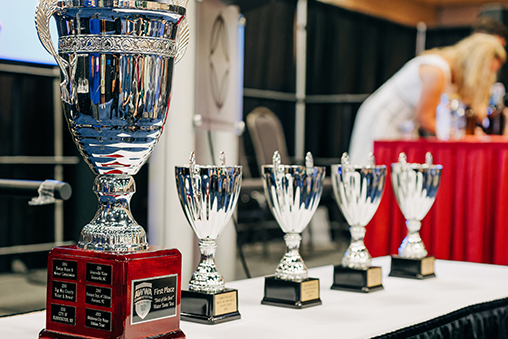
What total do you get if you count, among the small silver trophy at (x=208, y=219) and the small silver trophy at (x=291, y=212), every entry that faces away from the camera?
0

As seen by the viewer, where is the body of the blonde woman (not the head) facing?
to the viewer's right

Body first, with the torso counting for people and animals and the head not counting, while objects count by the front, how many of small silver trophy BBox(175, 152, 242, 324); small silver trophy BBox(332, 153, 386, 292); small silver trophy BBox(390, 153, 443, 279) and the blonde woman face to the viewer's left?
0

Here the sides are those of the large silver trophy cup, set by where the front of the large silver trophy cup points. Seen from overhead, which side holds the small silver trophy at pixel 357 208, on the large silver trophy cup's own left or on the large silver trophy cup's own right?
on the large silver trophy cup's own left

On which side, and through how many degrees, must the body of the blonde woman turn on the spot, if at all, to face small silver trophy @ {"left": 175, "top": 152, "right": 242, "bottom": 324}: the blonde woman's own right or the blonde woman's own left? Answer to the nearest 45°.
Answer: approximately 90° to the blonde woman's own right

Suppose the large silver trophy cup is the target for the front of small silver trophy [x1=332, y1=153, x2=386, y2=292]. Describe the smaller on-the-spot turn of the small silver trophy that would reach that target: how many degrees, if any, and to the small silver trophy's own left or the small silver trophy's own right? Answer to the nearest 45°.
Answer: approximately 90° to the small silver trophy's own right

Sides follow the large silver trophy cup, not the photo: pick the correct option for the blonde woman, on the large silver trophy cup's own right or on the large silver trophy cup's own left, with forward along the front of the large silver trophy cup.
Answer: on the large silver trophy cup's own left

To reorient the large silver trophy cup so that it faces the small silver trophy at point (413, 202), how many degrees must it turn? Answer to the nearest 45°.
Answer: approximately 90° to its left

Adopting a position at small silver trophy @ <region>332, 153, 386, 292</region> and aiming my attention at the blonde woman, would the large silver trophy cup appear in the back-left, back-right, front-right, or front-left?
back-left

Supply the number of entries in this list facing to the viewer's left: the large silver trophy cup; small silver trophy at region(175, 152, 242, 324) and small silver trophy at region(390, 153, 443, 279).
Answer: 0

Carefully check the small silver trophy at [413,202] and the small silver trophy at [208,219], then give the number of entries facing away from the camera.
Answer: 0

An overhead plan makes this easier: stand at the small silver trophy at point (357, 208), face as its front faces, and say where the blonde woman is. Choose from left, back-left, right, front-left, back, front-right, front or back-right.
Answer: back-left

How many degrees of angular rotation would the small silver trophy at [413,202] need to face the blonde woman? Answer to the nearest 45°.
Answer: approximately 135° to its left

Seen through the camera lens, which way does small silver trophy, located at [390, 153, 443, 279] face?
facing the viewer and to the right of the viewer

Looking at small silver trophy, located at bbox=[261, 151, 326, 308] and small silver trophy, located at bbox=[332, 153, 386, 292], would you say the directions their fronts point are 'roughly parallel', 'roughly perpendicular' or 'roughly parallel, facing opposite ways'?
roughly parallel

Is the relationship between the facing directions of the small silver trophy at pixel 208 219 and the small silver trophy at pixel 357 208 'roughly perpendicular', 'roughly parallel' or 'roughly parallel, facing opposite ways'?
roughly parallel
